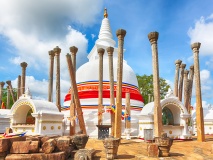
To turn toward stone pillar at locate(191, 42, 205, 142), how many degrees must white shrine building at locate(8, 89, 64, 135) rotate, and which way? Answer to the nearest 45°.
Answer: approximately 135° to its left

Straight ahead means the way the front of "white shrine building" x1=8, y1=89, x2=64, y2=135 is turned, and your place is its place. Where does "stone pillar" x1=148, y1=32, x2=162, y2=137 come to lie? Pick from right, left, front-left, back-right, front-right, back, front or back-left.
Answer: left

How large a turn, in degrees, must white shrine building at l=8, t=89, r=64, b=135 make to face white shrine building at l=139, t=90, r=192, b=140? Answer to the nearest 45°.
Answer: approximately 135° to its left

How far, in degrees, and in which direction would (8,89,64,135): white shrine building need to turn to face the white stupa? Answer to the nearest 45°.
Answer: approximately 180°

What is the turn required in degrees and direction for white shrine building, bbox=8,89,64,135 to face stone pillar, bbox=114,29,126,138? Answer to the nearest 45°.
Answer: approximately 90° to its left

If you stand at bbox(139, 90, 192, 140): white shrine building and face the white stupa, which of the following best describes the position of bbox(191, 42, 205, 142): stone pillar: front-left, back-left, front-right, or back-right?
back-right

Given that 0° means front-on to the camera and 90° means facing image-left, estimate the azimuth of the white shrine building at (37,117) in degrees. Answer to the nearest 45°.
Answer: approximately 45°
